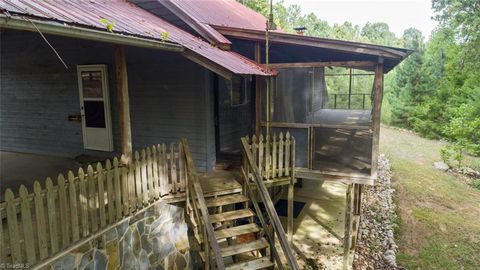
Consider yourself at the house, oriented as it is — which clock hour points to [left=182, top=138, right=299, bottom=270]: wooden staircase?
The wooden staircase is roughly at 11 o'clock from the house.

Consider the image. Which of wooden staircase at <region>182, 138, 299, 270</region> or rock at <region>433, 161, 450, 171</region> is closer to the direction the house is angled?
the wooden staircase

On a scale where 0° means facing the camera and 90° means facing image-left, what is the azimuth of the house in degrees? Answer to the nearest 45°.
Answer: approximately 0°

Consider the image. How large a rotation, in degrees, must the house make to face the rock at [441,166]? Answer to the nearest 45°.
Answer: approximately 135° to its left
